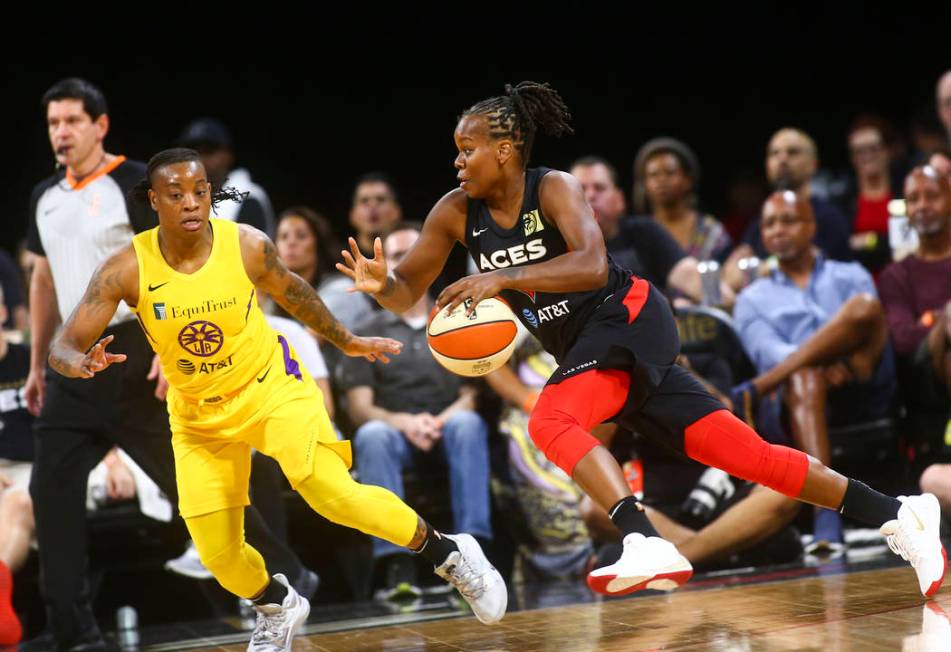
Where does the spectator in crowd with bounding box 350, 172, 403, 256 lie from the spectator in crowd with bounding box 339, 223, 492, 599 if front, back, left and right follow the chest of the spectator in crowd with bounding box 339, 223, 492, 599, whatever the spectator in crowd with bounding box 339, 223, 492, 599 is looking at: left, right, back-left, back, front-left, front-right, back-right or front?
back

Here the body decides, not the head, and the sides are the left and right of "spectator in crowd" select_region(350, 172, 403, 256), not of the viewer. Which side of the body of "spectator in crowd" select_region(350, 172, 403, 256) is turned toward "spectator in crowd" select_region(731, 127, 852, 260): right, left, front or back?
left

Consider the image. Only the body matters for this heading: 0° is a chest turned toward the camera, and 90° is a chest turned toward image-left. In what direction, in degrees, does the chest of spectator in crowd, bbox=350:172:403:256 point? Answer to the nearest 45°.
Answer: approximately 0°

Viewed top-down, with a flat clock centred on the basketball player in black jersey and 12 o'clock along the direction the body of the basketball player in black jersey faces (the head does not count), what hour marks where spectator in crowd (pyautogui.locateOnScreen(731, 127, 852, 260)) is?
The spectator in crowd is roughly at 5 o'clock from the basketball player in black jersey.

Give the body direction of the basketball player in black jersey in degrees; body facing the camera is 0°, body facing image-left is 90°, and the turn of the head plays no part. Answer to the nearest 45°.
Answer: approximately 45°

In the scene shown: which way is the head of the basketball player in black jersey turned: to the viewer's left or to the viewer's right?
to the viewer's left

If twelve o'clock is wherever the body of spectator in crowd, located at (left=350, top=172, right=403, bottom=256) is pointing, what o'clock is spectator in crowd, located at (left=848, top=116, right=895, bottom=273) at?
spectator in crowd, located at (left=848, top=116, right=895, bottom=273) is roughly at 9 o'clock from spectator in crowd, located at (left=350, top=172, right=403, bottom=256).

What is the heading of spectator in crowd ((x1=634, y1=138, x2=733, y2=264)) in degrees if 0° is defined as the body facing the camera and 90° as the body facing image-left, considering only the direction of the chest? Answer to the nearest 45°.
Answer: approximately 45°

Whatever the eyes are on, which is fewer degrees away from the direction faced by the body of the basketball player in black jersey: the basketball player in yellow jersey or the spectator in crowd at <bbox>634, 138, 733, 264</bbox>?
the basketball player in yellow jersey

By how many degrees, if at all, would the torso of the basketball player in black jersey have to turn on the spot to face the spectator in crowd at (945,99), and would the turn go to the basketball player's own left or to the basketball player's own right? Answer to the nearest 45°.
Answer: approximately 180°
